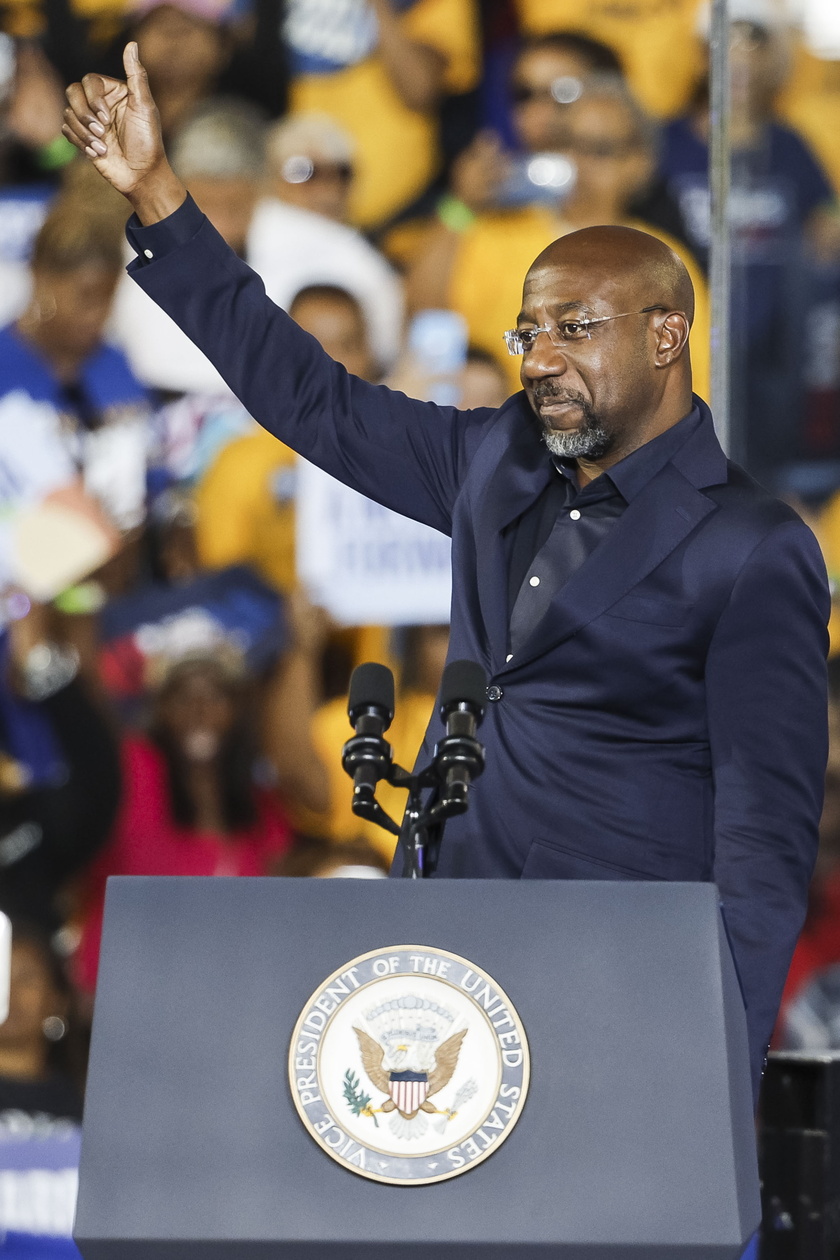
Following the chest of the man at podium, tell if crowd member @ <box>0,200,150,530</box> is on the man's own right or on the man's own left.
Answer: on the man's own right

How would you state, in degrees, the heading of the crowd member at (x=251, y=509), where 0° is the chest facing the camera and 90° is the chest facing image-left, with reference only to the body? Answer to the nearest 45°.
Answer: approximately 0°

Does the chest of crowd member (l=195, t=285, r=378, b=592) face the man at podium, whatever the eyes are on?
yes

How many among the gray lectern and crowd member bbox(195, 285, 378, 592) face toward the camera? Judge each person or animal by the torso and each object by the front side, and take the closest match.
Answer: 2

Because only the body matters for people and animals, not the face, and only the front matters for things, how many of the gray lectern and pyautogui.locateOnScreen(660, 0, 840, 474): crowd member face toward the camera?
2

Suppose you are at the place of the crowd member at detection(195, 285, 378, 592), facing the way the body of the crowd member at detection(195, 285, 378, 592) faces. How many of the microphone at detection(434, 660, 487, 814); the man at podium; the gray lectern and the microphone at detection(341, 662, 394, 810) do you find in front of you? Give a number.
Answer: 4

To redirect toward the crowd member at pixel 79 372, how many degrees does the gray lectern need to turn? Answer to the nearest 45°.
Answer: approximately 180°
